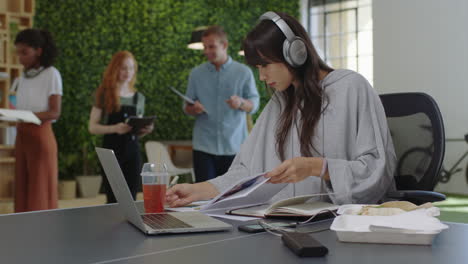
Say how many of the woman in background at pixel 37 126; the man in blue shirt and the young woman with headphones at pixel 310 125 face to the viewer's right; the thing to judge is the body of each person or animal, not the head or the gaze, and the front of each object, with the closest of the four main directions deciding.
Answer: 0

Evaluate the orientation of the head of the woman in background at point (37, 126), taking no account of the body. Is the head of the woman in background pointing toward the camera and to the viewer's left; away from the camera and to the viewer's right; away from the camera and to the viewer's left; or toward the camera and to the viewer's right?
toward the camera and to the viewer's left

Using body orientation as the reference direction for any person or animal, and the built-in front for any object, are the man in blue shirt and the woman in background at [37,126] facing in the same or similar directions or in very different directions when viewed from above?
same or similar directions

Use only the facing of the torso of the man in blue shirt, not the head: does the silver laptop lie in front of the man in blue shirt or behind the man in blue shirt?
in front

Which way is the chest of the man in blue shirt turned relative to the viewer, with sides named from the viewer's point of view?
facing the viewer

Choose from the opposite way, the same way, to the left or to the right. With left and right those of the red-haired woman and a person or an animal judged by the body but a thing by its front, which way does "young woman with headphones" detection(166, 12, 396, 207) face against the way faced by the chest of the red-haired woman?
to the right

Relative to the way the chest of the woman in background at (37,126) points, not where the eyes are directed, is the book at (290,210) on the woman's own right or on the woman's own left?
on the woman's own left

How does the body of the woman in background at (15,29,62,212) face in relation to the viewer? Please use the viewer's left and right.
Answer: facing the viewer and to the left of the viewer

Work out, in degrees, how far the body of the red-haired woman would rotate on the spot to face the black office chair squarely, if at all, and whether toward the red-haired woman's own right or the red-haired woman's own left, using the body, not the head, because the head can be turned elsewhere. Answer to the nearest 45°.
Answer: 0° — they already face it

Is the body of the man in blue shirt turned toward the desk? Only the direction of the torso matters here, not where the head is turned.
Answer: yes

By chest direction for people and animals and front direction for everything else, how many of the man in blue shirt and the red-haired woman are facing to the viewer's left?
0

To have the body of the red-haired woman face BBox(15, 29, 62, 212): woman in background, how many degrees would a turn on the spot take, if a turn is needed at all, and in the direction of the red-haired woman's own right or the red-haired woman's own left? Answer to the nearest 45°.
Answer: approximately 135° to the red-haired woman's own right
